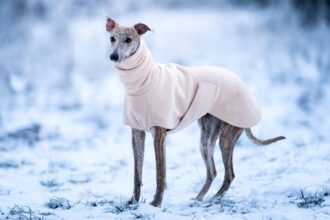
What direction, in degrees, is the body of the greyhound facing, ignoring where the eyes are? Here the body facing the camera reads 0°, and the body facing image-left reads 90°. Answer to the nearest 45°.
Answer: approximately 45°
